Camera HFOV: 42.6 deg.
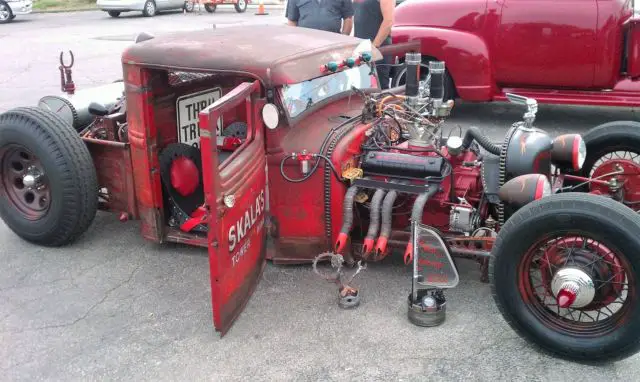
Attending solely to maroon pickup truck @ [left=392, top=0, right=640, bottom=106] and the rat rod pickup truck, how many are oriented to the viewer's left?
1

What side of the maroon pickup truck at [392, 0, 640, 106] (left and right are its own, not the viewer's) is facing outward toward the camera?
left

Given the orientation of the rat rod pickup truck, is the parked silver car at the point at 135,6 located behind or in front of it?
behind

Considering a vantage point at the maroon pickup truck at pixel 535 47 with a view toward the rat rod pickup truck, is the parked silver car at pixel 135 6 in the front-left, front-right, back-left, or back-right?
back-right

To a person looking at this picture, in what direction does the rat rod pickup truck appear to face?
facing the viewer and to the right of the viewer

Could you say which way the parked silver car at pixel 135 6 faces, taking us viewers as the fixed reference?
facing the viewer and to the left of the viewer

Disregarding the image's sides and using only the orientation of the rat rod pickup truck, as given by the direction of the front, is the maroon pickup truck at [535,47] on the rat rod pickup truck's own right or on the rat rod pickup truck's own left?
on the rat rod pickup truck's own left
